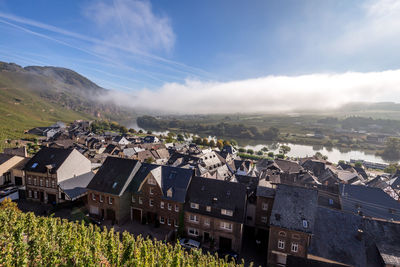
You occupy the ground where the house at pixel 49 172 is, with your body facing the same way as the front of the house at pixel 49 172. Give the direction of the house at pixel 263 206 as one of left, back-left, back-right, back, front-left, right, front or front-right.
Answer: left

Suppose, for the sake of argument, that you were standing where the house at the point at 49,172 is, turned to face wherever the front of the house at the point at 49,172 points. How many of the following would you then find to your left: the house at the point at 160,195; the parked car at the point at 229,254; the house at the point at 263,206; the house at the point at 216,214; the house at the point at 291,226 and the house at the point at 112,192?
6

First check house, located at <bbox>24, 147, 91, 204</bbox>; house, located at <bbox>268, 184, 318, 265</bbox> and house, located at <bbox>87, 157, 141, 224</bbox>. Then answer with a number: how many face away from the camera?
0

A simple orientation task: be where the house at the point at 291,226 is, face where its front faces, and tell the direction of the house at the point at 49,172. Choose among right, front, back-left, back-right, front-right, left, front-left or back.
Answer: right

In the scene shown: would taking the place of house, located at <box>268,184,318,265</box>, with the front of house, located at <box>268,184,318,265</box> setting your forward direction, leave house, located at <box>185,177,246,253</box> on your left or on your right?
on your right

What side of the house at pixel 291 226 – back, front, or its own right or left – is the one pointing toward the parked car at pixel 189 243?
right

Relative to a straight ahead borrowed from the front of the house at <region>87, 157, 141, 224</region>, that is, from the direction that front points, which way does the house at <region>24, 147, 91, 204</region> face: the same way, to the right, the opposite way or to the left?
the same way

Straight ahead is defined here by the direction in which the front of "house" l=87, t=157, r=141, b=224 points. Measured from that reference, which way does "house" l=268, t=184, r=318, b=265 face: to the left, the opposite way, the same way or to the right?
the same way

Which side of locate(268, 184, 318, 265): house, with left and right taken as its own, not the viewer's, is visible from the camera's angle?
front

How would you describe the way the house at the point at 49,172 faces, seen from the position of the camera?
facing the viewer and to the left of the viewer

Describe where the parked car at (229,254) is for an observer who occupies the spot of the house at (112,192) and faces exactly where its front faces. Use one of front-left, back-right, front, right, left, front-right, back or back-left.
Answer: left

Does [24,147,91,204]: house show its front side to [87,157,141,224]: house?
no

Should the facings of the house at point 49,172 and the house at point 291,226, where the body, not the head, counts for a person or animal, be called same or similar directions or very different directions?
same or similar directions

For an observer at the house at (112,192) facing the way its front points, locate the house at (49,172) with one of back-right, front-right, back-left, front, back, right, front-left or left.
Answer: right

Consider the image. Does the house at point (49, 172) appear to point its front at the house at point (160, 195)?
no

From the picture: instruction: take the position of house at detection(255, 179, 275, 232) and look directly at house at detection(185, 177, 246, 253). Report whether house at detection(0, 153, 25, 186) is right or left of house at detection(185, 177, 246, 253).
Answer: right

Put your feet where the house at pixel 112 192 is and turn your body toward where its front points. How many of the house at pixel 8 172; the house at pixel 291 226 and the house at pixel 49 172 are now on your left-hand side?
1

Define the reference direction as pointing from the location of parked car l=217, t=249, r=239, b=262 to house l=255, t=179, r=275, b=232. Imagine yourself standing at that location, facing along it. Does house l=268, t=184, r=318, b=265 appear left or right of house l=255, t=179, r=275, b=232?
right
